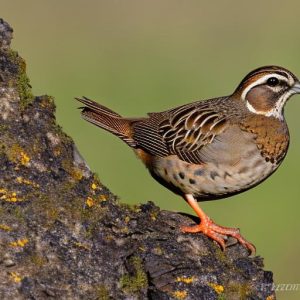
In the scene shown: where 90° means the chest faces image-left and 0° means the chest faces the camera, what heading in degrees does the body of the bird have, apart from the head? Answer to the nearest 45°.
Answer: approximately 270°

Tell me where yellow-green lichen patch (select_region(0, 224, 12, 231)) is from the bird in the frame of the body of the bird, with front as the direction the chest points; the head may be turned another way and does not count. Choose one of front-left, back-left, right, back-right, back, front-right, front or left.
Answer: back-right
